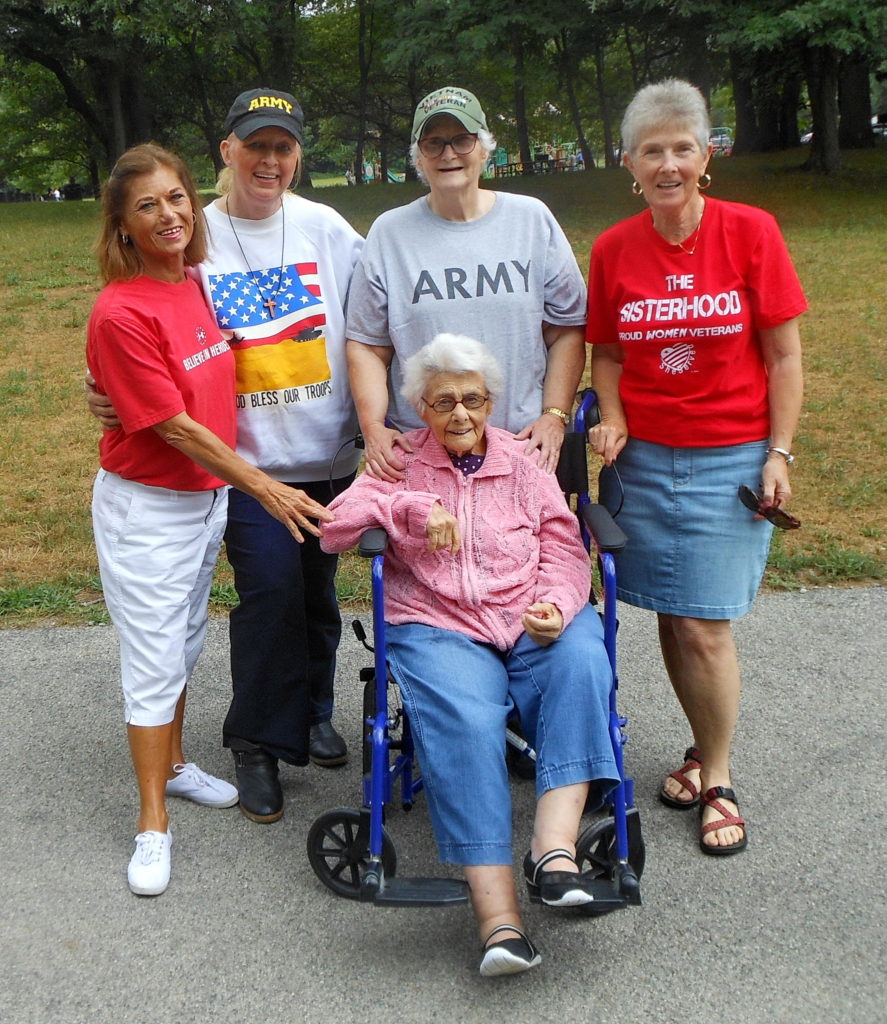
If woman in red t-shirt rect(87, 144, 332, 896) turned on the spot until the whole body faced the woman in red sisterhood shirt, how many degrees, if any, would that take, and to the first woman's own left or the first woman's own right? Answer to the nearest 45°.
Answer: approximately 45° to the first woman's own left

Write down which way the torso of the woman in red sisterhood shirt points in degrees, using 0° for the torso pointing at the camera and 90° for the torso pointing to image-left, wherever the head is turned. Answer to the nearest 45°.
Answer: approximately 0°

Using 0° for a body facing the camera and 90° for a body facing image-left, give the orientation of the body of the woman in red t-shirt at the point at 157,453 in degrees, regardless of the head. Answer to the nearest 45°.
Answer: approximately 315°

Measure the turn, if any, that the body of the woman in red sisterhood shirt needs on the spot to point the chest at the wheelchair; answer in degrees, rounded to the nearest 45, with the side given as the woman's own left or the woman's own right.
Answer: approximately 45° to the woman's own right
